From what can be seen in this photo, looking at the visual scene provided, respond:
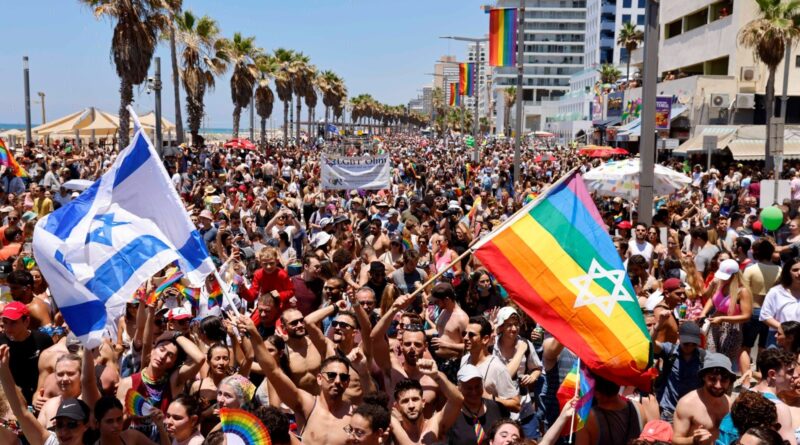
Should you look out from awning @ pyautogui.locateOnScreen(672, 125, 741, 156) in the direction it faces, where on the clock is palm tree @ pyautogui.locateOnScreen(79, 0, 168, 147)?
The palm tree is roughly at 12 o'clock from the awning.

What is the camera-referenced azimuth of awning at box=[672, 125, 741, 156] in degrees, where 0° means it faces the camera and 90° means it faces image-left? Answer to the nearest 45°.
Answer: approximately 45°

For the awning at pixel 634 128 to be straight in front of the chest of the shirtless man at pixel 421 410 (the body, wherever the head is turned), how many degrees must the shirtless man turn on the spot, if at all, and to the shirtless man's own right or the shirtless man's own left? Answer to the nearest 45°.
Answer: approximately 180°

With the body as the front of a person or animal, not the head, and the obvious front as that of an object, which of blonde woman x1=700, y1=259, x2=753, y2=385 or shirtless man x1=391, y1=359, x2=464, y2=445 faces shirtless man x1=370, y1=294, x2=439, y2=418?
the blonde woman

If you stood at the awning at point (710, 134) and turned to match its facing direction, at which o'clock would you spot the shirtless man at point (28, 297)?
The shirtless man is roughly at 11 o'clock from the awning.

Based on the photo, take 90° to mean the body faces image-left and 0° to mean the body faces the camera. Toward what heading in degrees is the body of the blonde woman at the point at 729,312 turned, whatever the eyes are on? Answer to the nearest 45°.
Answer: approximately 45°

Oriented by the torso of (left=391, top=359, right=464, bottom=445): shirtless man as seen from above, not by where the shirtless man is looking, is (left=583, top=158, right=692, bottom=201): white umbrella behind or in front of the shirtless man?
behind

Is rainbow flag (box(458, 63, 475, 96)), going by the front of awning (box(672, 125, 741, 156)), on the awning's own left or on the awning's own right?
on the awning's own right

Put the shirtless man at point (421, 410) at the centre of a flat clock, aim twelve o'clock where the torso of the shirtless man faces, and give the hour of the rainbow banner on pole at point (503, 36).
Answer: The rainbow banner on pole is roughly at 6 o'clock from the shirtless man.

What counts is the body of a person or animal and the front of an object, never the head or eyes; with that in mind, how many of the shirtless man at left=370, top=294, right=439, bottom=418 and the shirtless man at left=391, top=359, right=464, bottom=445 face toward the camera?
2

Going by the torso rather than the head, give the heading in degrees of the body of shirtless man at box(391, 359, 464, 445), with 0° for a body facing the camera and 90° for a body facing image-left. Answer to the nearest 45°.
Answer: approximately 0°

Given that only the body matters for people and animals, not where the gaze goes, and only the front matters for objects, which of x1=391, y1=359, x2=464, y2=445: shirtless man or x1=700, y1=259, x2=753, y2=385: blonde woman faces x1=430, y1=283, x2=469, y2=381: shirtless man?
the blonde woman

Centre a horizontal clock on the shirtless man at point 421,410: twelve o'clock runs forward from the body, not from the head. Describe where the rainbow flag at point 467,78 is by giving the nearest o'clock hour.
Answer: The rainbow flag is roughly at 6 o'clock from the shirtless man.

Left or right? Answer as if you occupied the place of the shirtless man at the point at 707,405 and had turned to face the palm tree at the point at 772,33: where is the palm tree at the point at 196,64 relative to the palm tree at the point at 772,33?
left
